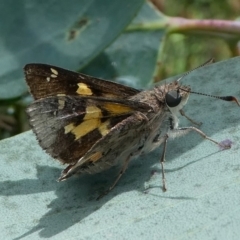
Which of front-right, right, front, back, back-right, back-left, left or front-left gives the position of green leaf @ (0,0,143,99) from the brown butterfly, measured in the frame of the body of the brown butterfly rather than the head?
left

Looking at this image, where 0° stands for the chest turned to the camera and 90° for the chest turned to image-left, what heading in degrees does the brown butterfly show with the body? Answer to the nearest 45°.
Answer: approximately 270°

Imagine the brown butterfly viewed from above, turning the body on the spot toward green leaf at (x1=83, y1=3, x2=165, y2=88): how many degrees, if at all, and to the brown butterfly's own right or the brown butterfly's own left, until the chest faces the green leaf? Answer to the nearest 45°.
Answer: approximately 90° to the brown butterfly's own left
